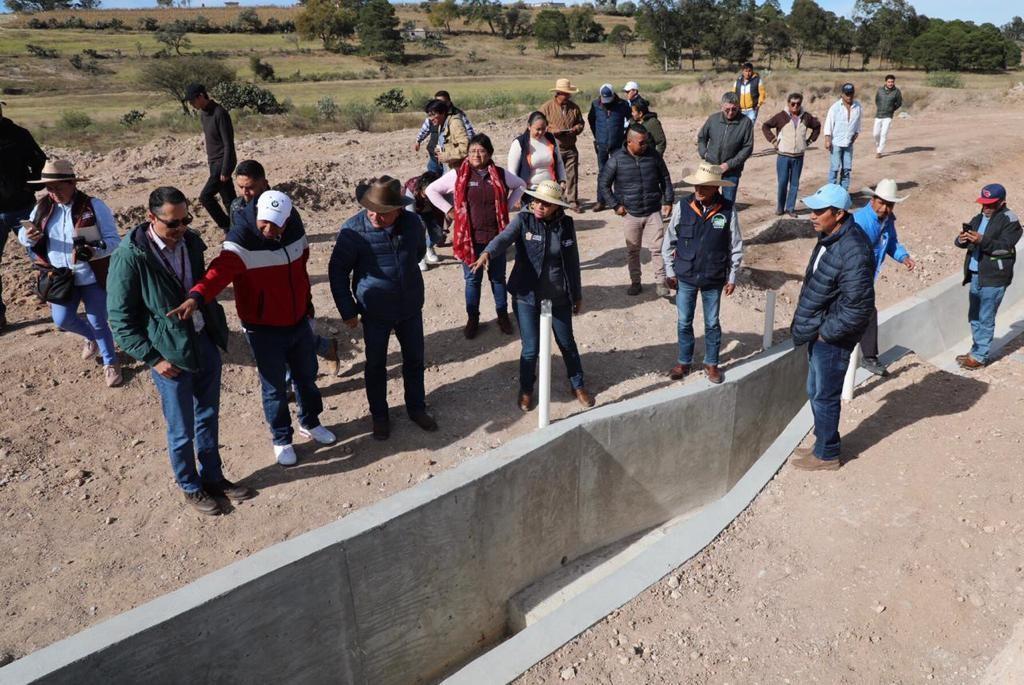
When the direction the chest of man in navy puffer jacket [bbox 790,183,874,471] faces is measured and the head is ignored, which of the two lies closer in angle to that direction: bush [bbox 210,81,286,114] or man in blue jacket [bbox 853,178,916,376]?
the bush

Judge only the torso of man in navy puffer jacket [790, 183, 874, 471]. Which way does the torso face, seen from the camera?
to the viewer's left

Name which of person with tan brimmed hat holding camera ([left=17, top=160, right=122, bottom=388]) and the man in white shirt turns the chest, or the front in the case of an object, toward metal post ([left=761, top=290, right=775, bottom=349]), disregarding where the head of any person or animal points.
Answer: the man in white shirt

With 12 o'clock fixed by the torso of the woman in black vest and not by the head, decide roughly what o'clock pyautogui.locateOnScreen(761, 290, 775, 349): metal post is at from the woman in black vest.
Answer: The metal post is roughly at 8 o'clock from the woman in black vest.

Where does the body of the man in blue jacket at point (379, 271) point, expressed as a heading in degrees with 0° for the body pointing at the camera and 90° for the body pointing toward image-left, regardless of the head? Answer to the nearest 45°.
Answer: approximately 315°

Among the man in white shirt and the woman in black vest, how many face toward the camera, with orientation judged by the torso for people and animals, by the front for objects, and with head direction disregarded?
2

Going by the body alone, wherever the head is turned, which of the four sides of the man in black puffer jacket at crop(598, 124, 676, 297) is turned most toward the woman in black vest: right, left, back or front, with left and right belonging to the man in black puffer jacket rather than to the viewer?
front

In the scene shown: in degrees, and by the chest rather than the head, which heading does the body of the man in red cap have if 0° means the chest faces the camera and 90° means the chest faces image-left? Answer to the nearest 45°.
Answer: approximately 45°

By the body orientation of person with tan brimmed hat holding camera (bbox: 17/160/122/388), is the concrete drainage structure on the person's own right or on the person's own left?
on the person's own left

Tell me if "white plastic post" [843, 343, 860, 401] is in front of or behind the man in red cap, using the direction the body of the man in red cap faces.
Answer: in front

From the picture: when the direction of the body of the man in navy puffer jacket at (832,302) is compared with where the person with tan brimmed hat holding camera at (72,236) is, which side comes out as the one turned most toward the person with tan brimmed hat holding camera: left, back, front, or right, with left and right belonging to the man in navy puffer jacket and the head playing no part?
front
